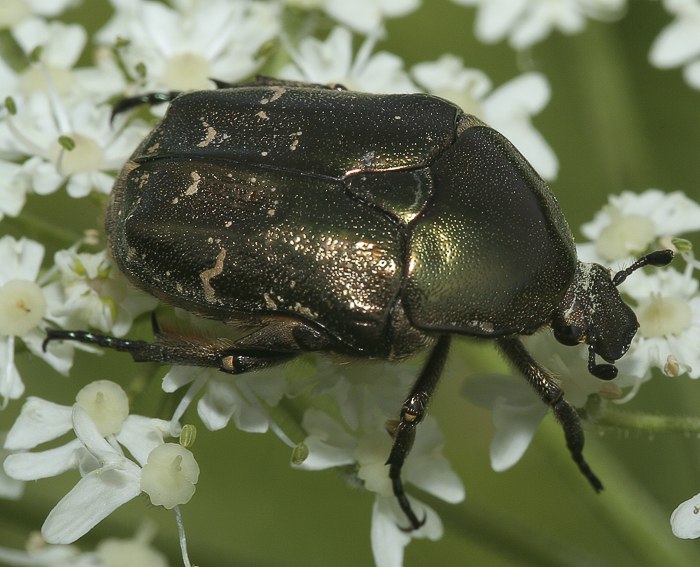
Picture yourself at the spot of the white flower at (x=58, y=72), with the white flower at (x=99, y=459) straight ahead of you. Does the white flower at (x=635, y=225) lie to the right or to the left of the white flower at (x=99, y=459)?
left

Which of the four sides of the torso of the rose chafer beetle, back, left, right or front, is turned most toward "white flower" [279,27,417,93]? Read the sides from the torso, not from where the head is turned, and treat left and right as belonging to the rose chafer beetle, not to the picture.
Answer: left

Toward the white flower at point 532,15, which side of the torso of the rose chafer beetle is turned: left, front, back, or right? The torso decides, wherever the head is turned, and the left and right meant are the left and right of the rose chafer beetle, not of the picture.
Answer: left

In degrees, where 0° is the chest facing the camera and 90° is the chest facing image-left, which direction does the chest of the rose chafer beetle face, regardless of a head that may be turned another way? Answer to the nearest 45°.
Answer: approximately 270°

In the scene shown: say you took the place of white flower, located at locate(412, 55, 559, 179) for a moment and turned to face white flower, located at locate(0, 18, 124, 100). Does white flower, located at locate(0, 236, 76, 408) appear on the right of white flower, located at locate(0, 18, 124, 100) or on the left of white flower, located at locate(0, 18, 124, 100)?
left

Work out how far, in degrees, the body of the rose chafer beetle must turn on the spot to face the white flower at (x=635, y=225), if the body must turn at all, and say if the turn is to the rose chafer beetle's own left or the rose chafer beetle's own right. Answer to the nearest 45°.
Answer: approximately 45° to the rose chafer beetle's own left

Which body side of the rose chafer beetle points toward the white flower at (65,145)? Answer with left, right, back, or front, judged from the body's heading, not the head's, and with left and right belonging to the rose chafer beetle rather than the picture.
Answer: back
